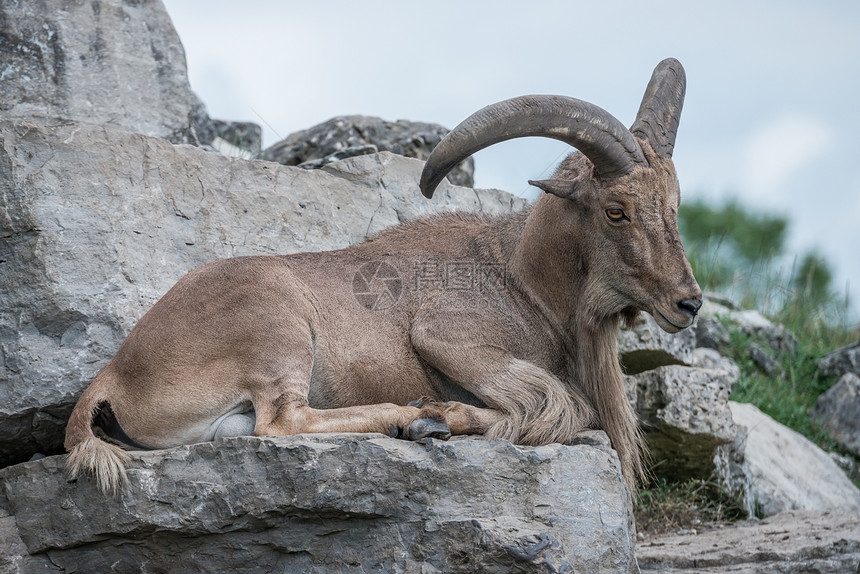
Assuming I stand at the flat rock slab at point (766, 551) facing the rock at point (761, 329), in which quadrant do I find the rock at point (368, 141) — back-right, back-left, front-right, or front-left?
front-left

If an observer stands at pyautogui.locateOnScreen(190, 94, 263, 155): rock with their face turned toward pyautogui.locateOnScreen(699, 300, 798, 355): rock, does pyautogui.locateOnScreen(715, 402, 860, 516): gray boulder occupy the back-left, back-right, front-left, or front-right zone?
front-right

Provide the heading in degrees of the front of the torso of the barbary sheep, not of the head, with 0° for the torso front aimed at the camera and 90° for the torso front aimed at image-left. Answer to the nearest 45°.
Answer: approximately 270°

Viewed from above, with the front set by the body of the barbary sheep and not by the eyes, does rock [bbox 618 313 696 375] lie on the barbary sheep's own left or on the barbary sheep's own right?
on the barbary sheep's own left

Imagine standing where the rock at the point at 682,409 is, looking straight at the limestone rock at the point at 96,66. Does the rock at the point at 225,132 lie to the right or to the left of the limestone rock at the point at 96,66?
right

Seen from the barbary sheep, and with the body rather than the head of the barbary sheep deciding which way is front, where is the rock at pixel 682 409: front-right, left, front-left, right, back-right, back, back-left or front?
front-left

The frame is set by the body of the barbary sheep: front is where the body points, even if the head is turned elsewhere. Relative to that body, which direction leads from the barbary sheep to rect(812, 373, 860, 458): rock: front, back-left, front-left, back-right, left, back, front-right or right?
front-left
